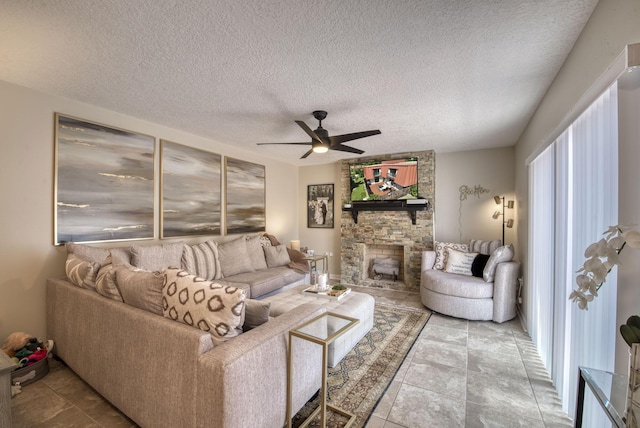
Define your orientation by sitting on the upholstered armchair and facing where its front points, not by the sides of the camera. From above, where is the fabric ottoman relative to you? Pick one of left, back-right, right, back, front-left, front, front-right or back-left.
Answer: front

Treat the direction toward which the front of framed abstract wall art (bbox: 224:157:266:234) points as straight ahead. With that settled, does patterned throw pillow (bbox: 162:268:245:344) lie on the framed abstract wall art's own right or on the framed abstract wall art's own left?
on the framed abstract wall art's own right

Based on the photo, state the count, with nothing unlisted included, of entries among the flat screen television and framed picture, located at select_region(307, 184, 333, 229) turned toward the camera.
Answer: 2

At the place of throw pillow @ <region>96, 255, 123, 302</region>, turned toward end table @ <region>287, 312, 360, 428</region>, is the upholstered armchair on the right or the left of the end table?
left

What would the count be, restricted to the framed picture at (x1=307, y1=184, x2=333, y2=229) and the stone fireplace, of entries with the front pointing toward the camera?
2

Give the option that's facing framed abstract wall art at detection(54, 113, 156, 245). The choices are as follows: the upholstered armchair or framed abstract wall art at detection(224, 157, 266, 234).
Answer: the upholstered armchair

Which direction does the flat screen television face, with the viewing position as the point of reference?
facing the viewer

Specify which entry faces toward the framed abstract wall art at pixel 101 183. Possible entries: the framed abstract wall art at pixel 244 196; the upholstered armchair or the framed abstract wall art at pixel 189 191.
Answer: the upholstered armchair

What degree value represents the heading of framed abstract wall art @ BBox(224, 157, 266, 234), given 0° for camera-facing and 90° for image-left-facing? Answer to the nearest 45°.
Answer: approximately 315°

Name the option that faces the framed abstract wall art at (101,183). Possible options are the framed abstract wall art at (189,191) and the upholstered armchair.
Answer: the upholstered armchair

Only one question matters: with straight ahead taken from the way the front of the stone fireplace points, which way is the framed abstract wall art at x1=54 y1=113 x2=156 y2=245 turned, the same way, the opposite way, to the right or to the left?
to the left

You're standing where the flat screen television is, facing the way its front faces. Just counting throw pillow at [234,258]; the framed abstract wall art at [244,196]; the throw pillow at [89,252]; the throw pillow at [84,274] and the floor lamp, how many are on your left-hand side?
1

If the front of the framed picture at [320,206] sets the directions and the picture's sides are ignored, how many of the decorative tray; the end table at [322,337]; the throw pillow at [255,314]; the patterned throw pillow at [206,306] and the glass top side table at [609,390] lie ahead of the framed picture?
5

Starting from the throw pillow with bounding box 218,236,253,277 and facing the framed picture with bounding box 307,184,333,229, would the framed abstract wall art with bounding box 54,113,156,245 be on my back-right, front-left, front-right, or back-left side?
back-left

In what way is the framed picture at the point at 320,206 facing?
toward the camera

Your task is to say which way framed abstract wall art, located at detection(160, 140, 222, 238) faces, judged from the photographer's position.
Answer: facing the viewer and to the right of the viewer
